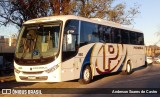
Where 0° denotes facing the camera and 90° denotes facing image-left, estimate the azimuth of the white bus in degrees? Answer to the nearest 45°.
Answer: approximately 45°

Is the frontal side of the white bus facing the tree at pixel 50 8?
no

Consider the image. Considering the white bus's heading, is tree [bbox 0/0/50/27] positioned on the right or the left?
on its right
